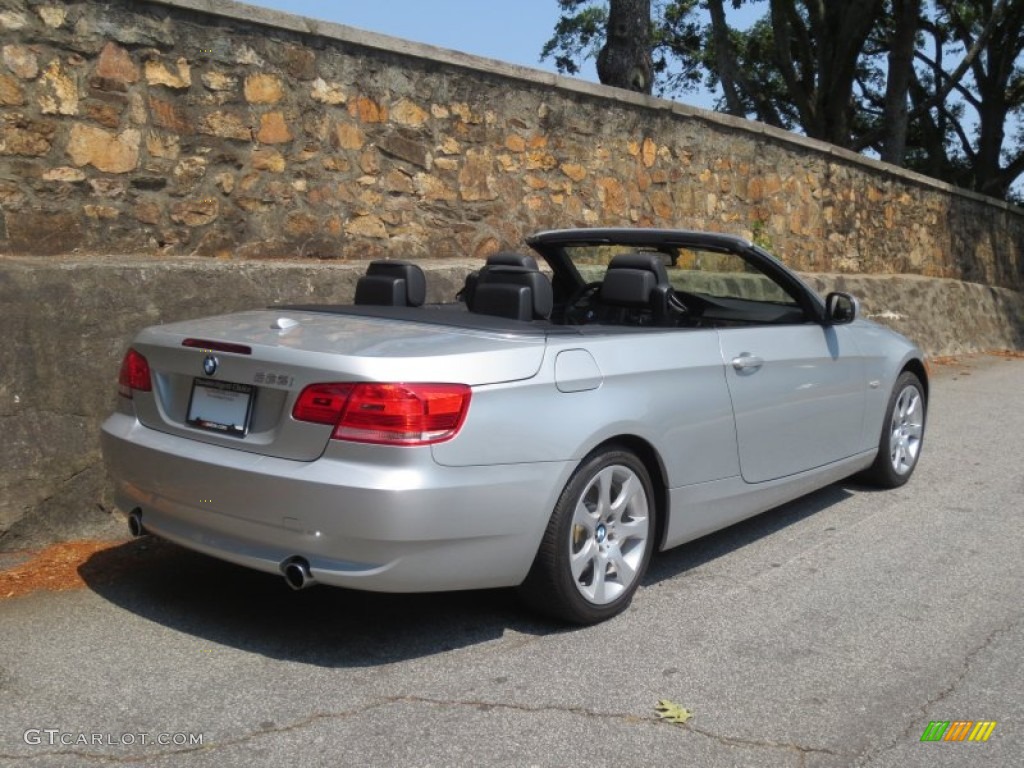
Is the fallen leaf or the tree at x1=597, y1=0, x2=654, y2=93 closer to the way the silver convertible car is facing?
the tree

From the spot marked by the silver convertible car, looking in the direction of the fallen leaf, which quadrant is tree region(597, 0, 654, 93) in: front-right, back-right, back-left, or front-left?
back-left

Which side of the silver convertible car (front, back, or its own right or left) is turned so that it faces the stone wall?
left

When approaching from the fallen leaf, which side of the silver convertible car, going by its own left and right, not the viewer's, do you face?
right

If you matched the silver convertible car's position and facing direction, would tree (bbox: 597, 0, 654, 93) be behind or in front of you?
in front

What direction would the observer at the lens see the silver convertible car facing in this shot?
facing away from the viewer and to the right of the viewer

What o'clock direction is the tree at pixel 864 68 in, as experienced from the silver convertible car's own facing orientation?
The tree is roughly at 11 o'clock from the silver convertible car.
